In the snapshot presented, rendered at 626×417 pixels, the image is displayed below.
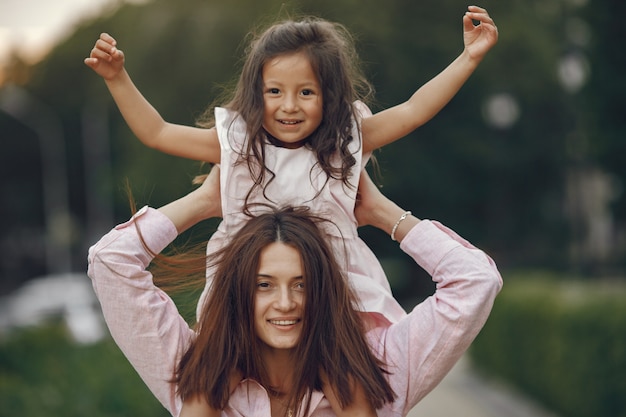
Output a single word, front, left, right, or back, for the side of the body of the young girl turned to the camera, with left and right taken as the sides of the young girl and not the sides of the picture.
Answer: front

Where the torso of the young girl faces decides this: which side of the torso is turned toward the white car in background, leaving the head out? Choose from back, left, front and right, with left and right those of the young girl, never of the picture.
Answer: back

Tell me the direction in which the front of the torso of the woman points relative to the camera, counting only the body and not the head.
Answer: toward the camera

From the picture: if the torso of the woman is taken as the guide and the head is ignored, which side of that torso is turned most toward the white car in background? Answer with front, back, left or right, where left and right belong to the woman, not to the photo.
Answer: back
